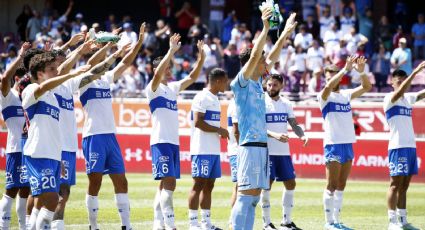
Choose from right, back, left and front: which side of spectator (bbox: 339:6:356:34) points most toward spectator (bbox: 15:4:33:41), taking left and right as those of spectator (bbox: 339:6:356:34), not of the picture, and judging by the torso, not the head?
right

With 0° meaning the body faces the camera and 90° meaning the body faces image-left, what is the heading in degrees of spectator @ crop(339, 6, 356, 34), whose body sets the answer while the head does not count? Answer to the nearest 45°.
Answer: approximately 0°

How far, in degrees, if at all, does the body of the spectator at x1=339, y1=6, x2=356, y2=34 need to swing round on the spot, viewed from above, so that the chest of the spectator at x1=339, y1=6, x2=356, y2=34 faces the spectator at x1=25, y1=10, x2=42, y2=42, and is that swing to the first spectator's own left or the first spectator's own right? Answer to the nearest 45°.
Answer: approximately 90° to the first spectator's own right
